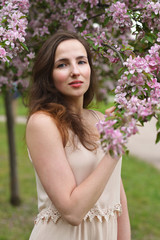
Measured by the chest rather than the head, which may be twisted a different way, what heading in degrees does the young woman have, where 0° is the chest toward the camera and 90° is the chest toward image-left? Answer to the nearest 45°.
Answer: approximately 315°

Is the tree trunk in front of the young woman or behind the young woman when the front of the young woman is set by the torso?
behind
